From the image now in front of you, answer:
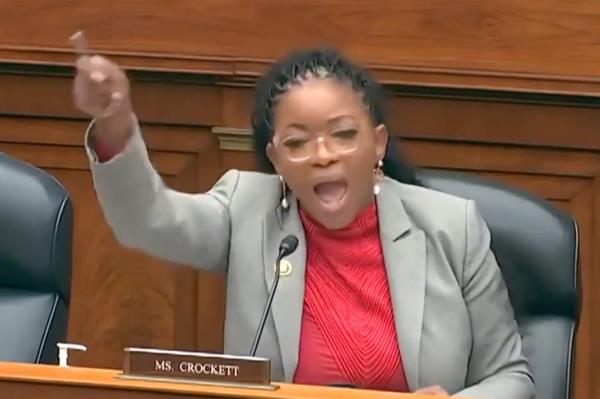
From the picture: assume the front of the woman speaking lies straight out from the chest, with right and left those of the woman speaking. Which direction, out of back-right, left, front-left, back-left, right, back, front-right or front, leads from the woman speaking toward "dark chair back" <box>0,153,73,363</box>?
right

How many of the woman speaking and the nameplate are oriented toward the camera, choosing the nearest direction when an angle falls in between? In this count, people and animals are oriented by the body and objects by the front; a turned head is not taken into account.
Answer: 2

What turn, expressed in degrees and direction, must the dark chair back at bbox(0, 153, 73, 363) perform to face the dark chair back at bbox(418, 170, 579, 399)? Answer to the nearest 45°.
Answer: approximately 135° to its left

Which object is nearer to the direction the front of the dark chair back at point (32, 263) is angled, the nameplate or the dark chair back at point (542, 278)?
the nameplate

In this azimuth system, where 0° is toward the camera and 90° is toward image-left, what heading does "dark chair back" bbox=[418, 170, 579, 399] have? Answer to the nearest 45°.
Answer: approximately 45°

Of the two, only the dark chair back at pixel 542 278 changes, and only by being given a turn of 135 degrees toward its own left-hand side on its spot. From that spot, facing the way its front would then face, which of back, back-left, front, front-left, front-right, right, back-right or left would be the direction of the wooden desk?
back-right
